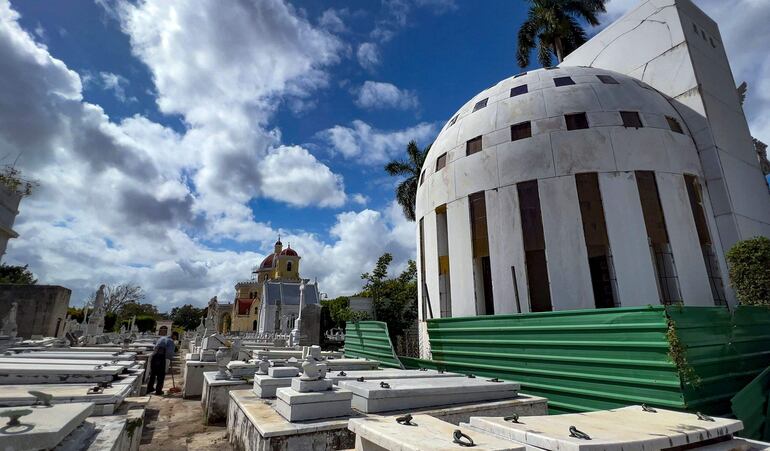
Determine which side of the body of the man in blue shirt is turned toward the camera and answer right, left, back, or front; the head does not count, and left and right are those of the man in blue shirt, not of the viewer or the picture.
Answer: right

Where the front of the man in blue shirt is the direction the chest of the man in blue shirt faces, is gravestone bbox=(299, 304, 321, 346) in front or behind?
in front

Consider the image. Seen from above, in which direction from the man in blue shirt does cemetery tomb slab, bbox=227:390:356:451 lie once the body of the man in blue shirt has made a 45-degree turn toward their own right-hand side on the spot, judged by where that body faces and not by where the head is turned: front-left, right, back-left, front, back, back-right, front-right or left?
front-right
